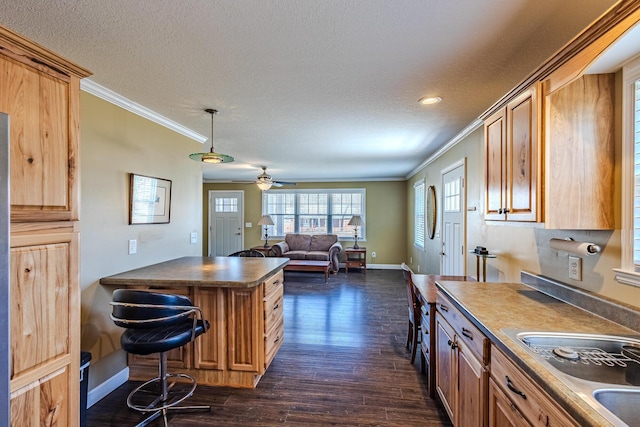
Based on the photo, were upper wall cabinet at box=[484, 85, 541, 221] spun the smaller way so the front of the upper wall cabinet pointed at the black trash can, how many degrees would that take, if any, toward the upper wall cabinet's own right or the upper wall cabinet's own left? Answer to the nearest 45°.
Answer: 0° — it already faces it

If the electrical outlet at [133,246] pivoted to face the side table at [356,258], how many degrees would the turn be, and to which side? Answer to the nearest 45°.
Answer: approximately 90° to its left

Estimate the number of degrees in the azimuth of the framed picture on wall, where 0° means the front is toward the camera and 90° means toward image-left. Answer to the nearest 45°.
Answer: approximately 315°

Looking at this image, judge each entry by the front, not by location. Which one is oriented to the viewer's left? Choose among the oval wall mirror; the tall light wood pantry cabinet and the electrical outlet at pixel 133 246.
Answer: the oval wall mirror

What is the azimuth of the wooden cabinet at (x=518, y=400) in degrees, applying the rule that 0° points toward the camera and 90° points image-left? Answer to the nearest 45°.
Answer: approximately 45°

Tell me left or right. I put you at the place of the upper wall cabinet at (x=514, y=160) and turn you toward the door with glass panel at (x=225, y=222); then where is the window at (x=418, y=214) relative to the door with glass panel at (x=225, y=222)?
right

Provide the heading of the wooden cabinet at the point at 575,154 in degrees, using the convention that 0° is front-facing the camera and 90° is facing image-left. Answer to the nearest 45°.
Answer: approximately 45°

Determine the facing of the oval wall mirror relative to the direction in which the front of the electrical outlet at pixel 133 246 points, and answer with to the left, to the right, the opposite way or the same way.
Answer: the opposite way

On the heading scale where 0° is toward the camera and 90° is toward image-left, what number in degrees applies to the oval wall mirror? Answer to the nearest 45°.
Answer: approximately 90°

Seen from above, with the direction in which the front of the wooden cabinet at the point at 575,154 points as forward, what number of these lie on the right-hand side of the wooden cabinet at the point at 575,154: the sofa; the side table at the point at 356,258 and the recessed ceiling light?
3

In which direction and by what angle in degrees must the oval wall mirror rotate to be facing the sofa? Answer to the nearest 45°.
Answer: approximately 45° to its right
